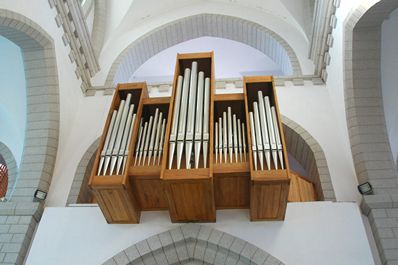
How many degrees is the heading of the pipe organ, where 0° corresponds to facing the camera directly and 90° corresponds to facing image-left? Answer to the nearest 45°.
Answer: approximately 0°

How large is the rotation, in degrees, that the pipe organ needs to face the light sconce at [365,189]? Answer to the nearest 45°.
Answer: approximately 90° to its left

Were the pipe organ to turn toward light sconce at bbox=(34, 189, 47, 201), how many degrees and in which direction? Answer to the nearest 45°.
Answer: approximately 135° to its right
